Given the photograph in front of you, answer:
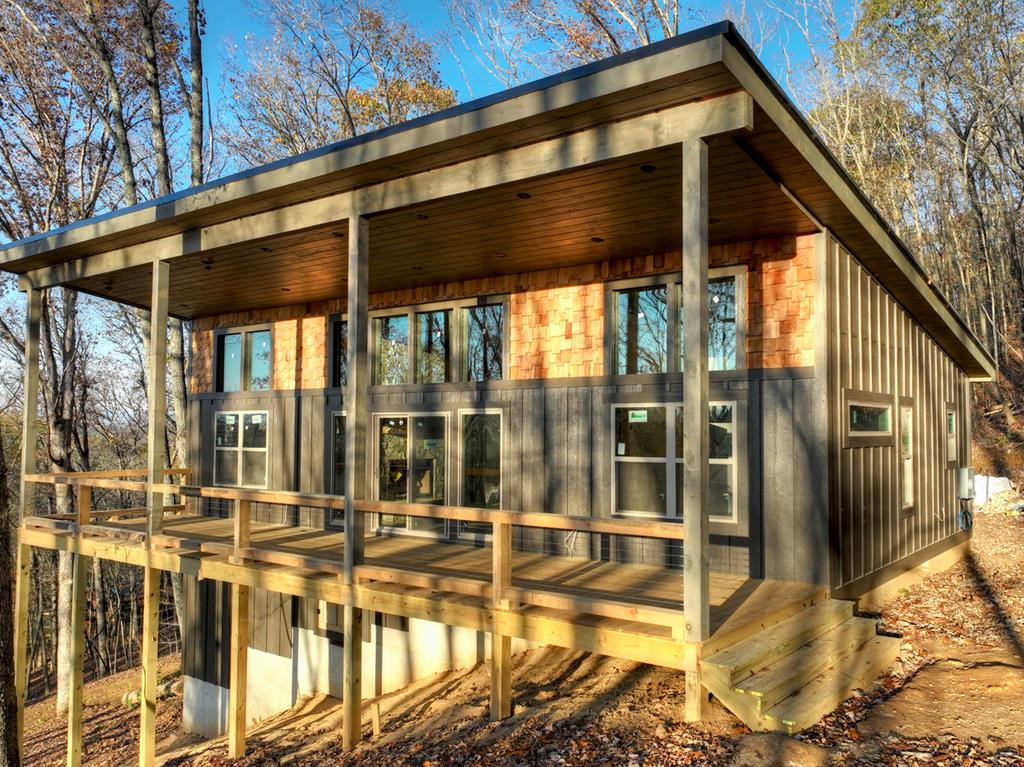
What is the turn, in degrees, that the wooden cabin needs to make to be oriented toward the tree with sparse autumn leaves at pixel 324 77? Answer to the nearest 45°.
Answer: approximately 135° to its right

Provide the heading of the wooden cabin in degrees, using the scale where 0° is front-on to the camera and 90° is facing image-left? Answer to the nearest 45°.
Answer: approximately 45°
